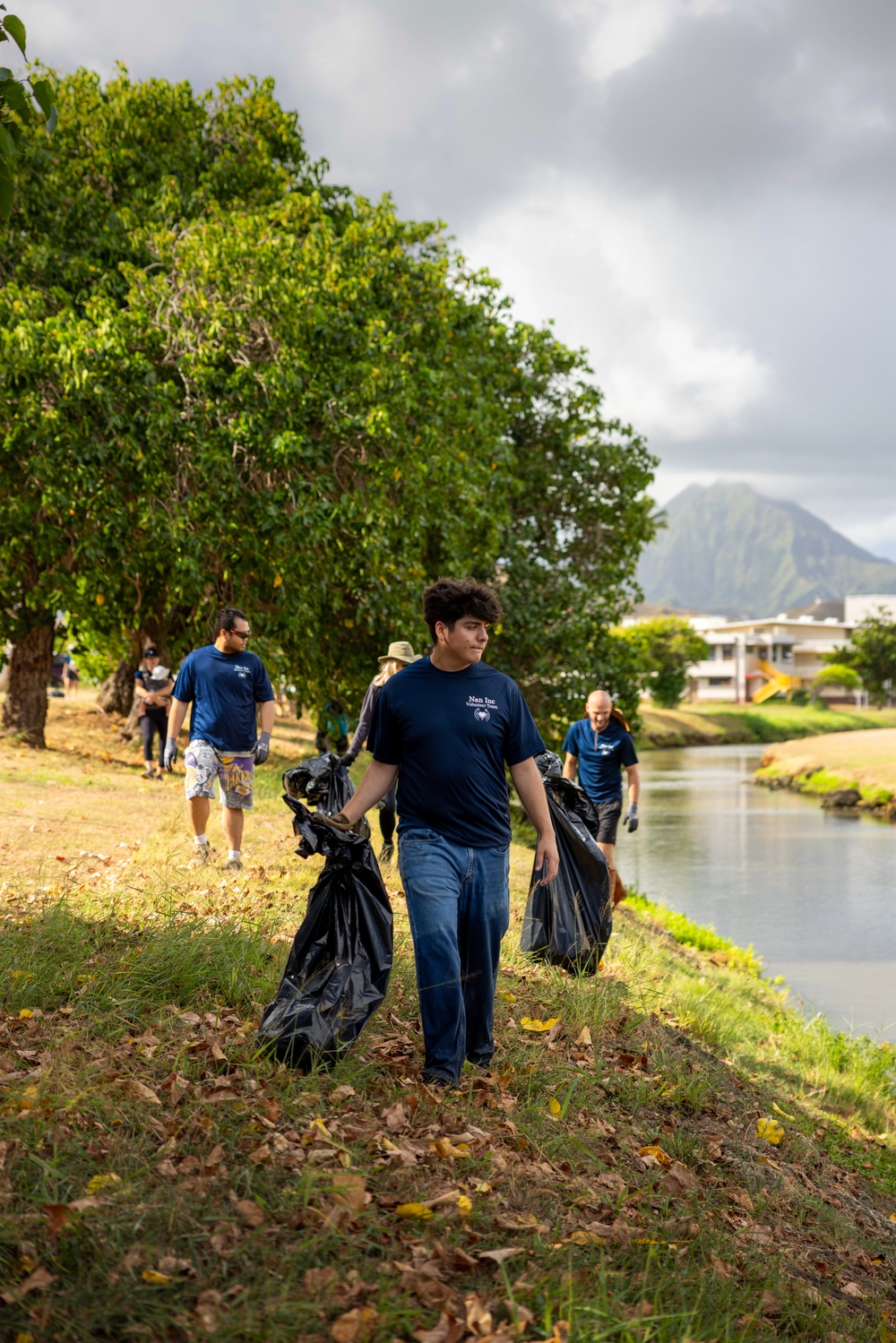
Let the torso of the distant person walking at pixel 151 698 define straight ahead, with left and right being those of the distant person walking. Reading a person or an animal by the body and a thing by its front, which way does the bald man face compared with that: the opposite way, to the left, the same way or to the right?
the same way

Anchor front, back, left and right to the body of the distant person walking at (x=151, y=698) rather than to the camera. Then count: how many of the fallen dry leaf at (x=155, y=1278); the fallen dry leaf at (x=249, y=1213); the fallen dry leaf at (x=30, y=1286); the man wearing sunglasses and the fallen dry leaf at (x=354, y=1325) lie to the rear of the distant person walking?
0

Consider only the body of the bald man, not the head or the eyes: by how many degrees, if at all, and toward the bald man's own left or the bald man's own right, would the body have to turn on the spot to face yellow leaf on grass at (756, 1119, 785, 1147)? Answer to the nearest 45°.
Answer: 0° — they already face it

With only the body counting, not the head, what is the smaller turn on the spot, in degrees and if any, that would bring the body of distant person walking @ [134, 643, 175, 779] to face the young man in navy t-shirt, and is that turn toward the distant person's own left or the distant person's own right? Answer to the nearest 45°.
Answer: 0° — they already face them

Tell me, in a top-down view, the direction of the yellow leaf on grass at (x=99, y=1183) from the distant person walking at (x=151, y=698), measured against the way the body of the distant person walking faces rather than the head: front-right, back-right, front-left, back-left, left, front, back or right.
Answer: front

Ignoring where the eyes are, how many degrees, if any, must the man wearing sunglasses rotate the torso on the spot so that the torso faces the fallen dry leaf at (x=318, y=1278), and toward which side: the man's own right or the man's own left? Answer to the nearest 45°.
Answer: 0° — they already face it

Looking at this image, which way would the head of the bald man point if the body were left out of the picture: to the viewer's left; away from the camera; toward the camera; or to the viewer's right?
toward the camera

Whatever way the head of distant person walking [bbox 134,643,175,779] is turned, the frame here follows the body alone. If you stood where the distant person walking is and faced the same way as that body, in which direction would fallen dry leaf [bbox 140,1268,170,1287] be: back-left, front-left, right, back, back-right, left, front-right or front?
front

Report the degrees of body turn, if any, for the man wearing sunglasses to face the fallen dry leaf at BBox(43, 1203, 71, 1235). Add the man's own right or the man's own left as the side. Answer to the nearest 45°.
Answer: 0° — they already face it

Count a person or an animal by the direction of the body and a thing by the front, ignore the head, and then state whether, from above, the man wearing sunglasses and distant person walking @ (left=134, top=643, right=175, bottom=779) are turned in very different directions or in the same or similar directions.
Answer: same or similar directions

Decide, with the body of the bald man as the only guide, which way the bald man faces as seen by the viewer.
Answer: toward the camera

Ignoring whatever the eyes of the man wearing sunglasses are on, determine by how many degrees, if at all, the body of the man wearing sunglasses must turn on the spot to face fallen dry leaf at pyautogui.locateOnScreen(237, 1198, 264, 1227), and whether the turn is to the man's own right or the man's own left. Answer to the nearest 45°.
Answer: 0° — they already face it

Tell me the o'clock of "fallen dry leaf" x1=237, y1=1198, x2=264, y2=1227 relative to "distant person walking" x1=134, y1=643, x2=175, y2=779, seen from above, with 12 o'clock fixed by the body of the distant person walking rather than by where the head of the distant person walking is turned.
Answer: The fallen dry leaf is roughly at 12 o'clock from the distant person walking.

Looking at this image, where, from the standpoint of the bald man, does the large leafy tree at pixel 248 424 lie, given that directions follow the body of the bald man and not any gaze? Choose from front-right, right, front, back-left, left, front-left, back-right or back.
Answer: back-right

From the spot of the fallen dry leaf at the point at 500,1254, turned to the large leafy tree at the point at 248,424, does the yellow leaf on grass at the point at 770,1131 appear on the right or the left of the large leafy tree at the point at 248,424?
right

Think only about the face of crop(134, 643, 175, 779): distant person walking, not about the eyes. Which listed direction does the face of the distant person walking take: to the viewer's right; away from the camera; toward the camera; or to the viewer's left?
toward the camera

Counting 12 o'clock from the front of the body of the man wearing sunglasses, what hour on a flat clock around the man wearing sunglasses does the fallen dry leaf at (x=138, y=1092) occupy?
The fallen dry leaf is roughly at 12 o'clock from the man wearing sunglasses.

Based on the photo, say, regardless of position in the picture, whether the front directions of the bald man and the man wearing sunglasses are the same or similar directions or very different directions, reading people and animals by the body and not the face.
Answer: same or similar directions

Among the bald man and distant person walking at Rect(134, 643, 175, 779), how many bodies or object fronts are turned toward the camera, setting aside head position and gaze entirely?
2

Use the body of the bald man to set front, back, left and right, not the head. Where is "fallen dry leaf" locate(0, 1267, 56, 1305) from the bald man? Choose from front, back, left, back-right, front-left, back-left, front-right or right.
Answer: front

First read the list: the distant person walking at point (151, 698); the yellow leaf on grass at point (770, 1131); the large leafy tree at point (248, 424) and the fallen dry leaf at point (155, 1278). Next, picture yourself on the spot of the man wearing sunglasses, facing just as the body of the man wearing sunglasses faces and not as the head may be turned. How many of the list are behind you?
2
